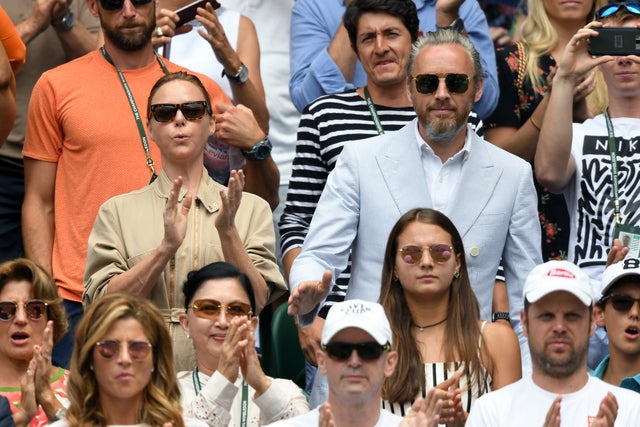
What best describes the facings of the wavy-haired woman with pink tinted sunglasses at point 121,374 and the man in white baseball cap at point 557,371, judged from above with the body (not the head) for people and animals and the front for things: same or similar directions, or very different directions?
same or similar directions

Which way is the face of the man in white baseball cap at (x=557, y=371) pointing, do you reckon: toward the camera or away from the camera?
toward the camera

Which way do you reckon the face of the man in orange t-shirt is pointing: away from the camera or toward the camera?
toward the camera

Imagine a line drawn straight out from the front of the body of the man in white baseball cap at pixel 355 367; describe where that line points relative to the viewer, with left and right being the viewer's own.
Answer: facing the viewer

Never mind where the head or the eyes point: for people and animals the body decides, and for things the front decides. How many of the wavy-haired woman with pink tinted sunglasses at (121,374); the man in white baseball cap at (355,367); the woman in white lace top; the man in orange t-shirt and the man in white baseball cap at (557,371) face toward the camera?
5

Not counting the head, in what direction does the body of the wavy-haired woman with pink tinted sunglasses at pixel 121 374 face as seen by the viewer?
toward the camera

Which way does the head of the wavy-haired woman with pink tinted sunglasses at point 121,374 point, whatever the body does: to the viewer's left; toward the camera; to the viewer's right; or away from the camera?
toward the camera

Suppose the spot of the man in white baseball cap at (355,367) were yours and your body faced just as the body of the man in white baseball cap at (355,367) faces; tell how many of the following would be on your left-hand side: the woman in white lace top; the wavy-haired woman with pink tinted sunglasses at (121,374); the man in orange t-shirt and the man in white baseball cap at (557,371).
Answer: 1

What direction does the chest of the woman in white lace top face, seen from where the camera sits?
toward the camera

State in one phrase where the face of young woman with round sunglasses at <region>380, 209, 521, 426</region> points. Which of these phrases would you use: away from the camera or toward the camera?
toward the camera

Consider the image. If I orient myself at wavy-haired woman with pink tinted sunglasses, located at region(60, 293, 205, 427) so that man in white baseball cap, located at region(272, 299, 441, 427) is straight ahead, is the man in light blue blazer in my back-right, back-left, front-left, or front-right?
front-left

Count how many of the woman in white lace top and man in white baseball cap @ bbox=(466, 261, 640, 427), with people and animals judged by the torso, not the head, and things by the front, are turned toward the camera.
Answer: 2

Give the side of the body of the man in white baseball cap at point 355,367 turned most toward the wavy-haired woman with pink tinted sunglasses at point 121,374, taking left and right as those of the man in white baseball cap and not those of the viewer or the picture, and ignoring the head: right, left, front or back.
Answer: right
